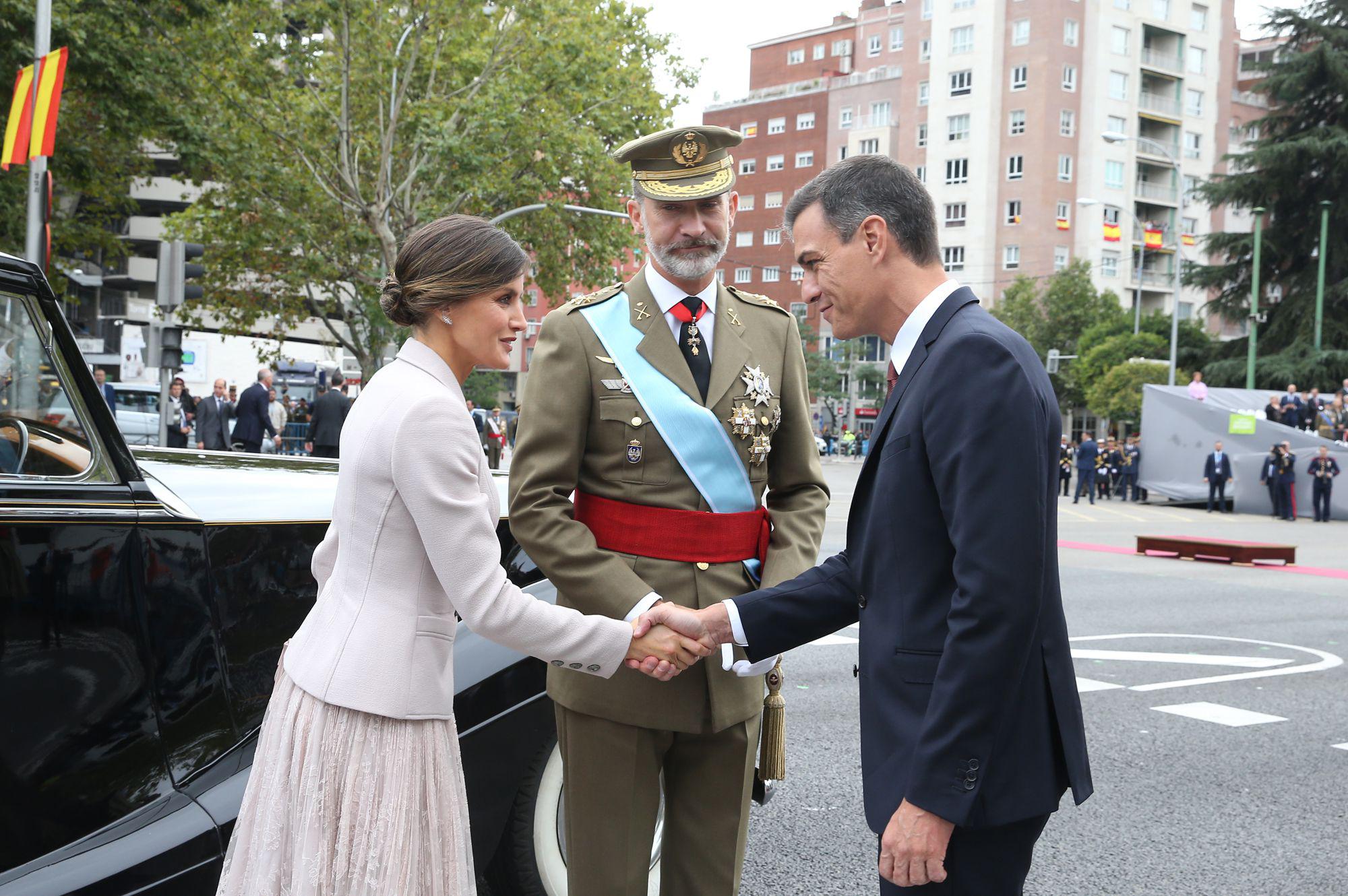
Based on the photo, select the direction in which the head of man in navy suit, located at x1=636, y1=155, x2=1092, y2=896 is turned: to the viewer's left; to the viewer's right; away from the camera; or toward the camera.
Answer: to the viewer's left

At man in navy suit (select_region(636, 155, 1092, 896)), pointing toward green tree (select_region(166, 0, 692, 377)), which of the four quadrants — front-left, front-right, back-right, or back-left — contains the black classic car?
front-left

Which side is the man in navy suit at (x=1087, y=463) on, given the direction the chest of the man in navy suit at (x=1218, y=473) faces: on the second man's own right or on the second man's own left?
on the second man's own right

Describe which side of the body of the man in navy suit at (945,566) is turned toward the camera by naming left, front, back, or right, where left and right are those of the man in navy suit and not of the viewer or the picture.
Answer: left

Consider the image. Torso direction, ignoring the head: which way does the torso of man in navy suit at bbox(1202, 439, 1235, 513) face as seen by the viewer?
toward the camera

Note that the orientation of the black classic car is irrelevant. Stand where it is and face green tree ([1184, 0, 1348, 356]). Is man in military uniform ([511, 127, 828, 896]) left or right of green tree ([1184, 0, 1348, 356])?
right

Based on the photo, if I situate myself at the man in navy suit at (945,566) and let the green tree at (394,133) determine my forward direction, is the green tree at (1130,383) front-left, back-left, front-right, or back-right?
front-right

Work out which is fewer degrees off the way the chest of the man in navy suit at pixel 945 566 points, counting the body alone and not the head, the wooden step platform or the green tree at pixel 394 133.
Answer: the green tree

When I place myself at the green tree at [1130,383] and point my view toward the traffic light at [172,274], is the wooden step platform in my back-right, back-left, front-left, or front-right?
front-left

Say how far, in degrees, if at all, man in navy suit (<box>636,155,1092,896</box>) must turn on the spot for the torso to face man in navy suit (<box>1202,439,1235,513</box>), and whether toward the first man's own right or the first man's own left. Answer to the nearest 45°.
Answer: approximately 90° to the first man's own right

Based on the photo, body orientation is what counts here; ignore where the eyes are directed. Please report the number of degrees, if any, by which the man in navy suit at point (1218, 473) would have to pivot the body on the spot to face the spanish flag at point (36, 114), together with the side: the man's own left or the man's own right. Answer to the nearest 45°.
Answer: approximately 45° to the man's own right

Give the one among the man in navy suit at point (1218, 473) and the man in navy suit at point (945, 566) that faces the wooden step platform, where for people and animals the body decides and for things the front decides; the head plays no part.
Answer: the man in navy suit at point (1218, 473)

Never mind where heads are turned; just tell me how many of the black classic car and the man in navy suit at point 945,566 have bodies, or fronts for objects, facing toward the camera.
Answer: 0

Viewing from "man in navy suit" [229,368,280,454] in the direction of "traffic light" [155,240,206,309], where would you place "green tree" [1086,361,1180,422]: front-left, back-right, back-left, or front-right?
back-left

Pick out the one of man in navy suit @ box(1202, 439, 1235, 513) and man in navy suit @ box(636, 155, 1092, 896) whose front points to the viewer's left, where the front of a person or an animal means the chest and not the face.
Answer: man in navy suit @ box(636, 155, 1092, 896)
